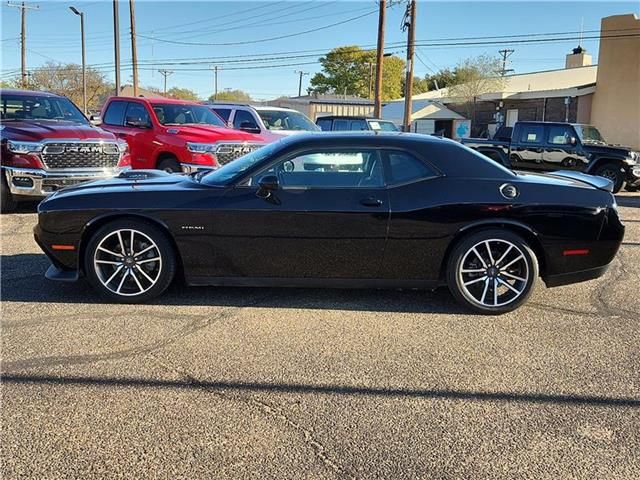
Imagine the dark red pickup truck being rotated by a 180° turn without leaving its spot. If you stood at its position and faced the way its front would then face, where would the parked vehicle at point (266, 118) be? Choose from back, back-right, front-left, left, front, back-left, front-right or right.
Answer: right

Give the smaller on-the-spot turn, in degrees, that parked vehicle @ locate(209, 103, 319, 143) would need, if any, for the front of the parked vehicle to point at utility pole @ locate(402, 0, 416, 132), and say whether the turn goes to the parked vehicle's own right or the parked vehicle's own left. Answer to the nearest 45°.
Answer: approximately 90° to the parked vehicle's own left

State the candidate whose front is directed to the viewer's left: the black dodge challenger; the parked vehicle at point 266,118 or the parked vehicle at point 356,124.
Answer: the black dodge challenger

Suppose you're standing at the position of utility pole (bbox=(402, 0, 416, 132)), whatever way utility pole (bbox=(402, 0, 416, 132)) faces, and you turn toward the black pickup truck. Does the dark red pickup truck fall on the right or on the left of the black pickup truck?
right

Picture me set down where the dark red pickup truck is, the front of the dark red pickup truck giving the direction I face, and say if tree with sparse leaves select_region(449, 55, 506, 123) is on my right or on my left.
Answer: on my left

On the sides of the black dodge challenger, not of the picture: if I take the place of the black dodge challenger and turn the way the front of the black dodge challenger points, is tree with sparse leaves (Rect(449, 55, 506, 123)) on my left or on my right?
on my right

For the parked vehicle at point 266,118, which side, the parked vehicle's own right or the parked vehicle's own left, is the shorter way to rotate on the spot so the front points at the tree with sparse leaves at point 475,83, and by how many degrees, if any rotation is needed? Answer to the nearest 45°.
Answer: approximately 90° to the parked vehicle's own left

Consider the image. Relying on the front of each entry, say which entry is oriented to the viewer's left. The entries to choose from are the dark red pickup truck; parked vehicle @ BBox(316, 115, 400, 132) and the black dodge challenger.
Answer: the black dodge challenger

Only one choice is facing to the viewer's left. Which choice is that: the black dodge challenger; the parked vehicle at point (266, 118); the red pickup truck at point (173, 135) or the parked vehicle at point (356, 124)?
the black dodge challenger

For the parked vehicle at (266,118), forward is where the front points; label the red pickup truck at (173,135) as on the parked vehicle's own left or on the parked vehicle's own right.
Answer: on the parked vehicle's own right

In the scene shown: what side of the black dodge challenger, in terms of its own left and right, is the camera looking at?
left

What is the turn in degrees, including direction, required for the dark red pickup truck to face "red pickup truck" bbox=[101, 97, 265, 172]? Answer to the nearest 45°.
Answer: approximately 90° to its left
